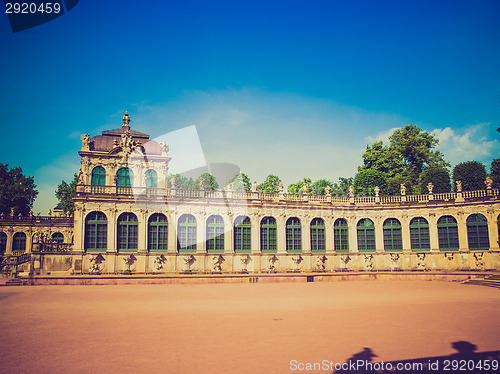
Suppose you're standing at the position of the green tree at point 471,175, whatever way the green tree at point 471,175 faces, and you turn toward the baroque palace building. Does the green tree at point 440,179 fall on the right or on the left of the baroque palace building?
right

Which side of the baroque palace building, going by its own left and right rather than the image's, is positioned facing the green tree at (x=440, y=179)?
left

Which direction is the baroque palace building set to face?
toward the camera

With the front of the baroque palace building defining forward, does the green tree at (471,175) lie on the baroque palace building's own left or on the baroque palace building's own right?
on the baroque palace building's own left
